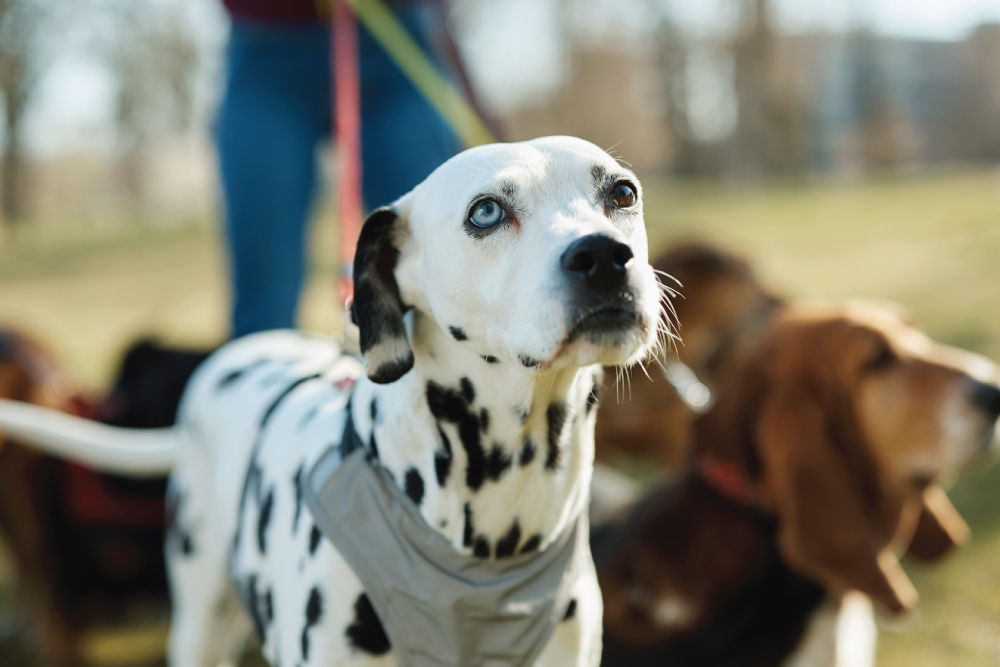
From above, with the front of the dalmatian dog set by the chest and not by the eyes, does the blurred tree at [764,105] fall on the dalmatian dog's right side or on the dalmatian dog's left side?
on the dalmatian dog's left side

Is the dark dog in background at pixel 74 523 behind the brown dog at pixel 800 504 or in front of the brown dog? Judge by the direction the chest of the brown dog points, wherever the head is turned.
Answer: behind

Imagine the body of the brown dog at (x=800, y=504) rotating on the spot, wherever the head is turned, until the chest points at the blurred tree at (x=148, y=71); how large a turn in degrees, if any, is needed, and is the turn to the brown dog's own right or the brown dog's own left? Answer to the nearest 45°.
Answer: approximately 135° to the brown dog's own left

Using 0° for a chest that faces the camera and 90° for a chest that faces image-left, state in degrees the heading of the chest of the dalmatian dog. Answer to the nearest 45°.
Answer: approximately 315°

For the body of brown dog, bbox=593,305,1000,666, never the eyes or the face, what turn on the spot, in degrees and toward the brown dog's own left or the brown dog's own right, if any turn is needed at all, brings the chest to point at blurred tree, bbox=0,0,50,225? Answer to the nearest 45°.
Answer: approximately 135° to the brown dog's own left

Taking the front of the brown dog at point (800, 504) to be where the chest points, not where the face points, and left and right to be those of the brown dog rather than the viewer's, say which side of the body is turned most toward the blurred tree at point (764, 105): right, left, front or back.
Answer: left

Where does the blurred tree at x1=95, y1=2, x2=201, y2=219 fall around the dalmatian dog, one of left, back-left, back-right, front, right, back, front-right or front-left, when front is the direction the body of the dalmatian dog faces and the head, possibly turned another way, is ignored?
back-left

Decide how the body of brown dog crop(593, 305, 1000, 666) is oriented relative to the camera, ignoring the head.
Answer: to the viewer's right

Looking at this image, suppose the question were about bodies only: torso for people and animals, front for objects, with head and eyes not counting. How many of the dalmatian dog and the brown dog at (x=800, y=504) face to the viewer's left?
0
